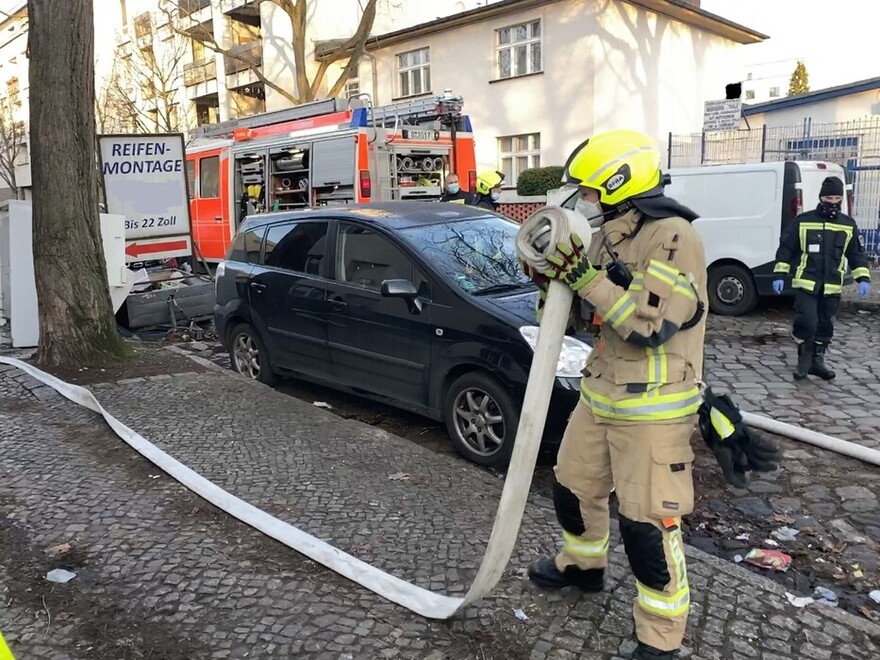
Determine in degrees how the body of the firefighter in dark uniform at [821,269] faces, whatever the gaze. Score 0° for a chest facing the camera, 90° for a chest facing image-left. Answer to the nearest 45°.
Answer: approximately 0°

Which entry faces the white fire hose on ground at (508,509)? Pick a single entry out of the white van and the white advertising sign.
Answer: the white advertising sign

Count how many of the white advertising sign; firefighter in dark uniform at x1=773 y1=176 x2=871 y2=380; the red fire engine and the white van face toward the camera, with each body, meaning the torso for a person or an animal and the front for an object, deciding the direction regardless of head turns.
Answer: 2

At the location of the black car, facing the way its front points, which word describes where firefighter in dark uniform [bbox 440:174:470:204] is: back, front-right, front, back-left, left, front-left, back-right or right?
back-left

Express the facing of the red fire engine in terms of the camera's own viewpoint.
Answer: facing away from the viewer and to the left of the viewer

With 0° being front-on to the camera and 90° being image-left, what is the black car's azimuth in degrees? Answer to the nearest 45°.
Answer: approximately 315°

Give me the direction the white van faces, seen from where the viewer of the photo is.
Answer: facing away from the viewer and to the left of the viewer

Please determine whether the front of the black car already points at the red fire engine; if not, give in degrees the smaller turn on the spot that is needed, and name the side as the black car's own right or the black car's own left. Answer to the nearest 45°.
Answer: approximately 135° to the black car's own left

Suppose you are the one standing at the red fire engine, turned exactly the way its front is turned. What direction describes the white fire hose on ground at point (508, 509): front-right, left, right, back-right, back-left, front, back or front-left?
back-left

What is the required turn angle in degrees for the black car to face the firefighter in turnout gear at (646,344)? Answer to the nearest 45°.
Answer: approximately 45° to its right

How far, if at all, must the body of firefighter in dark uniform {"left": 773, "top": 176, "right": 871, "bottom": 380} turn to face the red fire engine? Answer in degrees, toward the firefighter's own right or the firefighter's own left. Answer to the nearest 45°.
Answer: approximately 135° to the firefighter's own right

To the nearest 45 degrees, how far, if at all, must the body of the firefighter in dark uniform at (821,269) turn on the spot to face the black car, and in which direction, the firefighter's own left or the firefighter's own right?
approximately 45° to the firefighter's own right

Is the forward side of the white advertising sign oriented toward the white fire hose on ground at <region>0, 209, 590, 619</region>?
yes

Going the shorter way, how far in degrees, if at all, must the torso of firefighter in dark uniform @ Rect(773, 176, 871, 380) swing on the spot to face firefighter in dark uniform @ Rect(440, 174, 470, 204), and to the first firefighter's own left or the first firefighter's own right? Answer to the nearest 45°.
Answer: approximately 135° to the first firefighter's own right

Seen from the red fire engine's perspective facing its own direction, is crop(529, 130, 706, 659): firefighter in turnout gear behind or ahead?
behind
